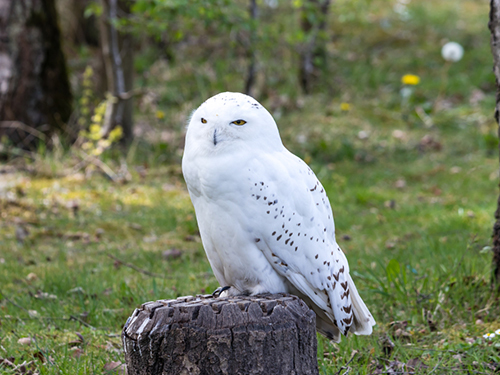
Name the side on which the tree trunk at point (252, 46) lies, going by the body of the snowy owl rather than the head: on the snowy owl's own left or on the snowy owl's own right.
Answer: on the snowy owl's own right

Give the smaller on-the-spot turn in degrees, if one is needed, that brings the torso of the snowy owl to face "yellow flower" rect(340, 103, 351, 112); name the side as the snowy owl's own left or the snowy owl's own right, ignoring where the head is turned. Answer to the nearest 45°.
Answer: approximately 135° to the snowy owl's own right

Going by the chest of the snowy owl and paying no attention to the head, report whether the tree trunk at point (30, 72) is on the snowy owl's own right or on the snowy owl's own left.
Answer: on the snowy owl's own right

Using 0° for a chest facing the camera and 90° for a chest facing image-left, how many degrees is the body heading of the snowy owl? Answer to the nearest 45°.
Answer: approximately 45°
